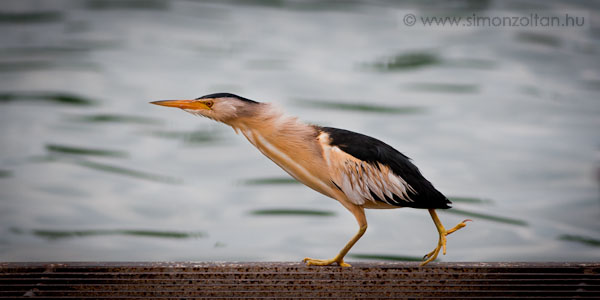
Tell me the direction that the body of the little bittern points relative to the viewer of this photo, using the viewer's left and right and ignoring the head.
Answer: facing to the left of the viewer
